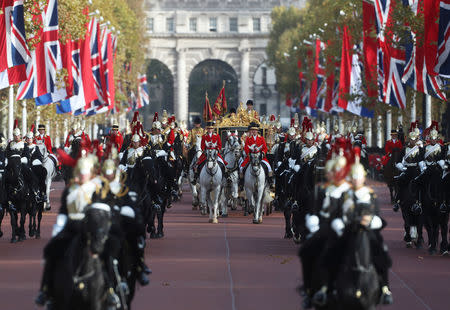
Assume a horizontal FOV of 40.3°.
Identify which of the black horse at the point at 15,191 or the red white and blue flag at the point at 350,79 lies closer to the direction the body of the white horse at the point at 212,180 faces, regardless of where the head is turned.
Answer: the black horse

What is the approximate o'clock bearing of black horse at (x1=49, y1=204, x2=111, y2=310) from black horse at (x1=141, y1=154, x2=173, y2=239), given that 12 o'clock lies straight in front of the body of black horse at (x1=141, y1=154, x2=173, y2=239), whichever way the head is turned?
black horse at (x1=49, y1=204, x2=111, y2=310) is roughly at 12 o'clock from black horse at (x1=141, y1=154, x2=173, y2=239).

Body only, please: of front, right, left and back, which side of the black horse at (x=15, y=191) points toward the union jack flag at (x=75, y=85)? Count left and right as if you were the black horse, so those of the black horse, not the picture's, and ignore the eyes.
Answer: back

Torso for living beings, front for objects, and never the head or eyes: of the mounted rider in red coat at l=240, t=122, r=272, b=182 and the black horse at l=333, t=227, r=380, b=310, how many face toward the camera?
2

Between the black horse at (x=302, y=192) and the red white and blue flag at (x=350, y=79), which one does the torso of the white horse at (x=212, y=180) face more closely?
the black horse

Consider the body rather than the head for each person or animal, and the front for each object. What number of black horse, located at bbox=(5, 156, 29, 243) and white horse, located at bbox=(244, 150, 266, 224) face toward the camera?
2

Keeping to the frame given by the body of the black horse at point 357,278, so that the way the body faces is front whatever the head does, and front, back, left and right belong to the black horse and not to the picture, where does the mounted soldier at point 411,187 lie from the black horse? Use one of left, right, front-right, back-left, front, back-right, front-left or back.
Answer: back
